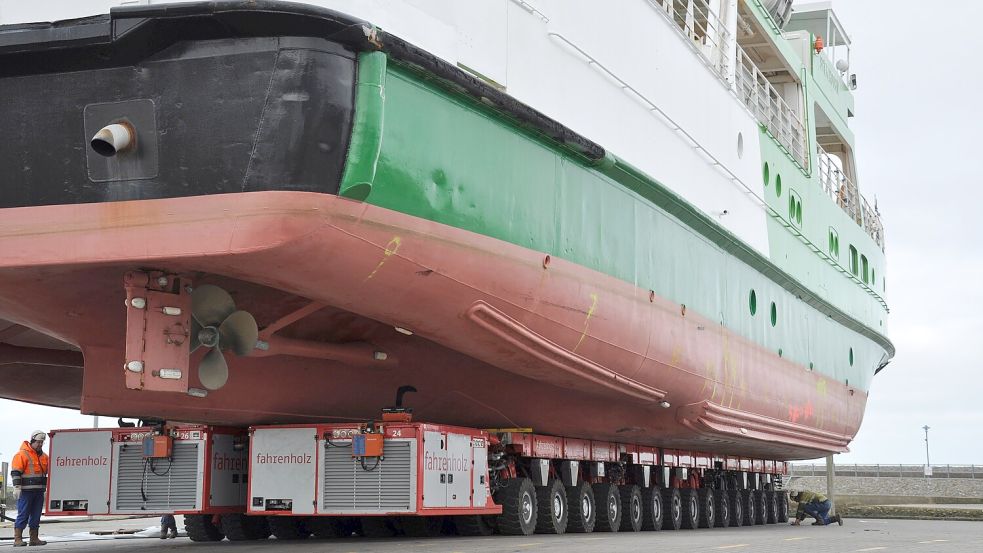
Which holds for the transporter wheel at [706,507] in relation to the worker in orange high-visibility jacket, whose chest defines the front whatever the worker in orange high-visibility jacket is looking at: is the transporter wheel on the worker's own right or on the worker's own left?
on the worker's own left

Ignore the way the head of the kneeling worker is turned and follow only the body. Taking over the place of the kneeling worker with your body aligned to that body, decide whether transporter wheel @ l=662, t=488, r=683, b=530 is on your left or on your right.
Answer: on your left

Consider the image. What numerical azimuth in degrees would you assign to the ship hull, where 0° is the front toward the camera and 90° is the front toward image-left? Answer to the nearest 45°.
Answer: approximately 225°

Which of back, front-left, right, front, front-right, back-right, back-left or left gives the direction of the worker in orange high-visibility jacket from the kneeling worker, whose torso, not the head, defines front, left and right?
front-left

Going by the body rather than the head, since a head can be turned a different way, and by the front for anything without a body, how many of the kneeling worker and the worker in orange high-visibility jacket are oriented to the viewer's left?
1

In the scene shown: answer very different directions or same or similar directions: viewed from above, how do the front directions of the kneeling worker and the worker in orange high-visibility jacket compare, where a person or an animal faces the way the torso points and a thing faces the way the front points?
very different directions

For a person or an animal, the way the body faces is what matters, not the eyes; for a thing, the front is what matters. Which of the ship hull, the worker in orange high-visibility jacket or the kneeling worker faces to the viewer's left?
the kneeling worker

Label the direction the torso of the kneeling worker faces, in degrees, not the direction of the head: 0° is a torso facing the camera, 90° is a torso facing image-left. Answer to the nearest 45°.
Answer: approximately 90°

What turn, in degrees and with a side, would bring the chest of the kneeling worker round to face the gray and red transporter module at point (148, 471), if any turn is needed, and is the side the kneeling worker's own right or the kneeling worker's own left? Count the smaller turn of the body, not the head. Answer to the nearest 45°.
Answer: approximately 45° to the kneeling worker's own left

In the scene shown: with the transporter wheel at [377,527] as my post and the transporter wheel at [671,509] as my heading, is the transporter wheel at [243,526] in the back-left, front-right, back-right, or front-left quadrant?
back-left

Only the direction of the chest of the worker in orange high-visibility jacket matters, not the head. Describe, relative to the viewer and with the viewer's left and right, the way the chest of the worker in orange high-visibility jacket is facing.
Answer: facing the viewer and to the right of the viewer

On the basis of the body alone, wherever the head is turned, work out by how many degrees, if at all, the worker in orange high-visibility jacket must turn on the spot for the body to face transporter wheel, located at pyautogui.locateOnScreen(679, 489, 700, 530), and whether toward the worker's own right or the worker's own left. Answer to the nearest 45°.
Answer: approximately 45° to the worker's own left

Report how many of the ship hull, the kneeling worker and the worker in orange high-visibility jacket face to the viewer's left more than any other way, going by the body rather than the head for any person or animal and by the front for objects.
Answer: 1
